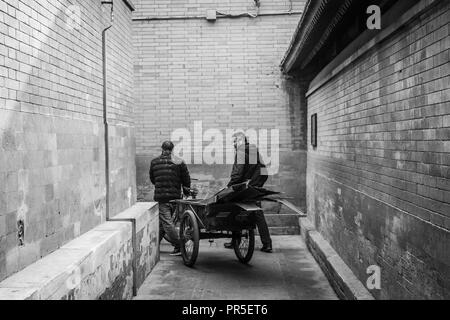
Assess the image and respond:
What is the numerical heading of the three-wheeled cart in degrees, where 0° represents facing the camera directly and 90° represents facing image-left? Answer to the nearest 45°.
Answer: approximately 135°

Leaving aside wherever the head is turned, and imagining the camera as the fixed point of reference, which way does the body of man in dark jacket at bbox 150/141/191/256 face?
away from the camera

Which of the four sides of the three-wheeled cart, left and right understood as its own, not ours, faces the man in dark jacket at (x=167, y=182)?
front

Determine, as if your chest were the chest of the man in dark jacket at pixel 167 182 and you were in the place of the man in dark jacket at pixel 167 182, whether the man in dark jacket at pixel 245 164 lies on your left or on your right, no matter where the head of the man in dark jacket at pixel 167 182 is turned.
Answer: on your right

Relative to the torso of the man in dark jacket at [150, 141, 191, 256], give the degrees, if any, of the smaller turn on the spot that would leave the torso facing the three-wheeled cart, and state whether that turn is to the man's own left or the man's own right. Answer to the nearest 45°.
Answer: approximately 135° to the man's own right
